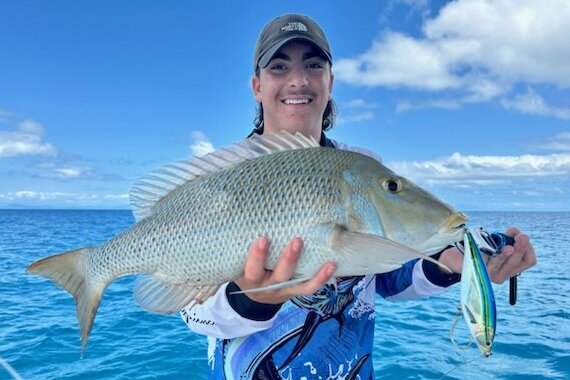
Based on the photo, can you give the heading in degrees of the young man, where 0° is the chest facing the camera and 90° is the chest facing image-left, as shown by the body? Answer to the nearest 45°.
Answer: approximately 0°
